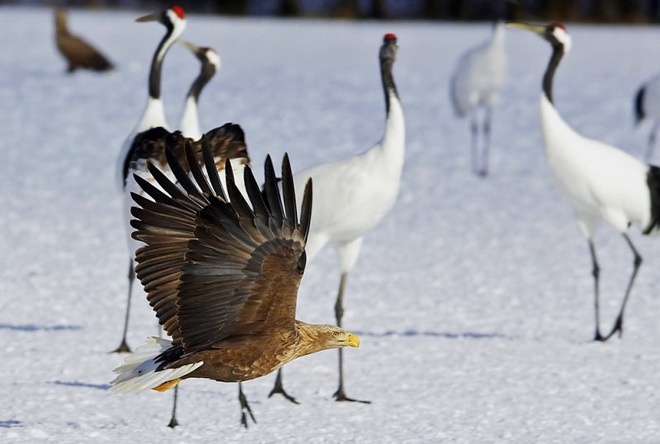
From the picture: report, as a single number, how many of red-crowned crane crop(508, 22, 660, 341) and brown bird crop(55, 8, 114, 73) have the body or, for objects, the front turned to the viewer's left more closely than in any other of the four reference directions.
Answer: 2

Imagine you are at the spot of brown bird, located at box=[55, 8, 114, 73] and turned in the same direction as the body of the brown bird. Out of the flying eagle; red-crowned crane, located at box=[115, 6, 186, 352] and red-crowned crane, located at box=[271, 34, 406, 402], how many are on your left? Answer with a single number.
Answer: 3

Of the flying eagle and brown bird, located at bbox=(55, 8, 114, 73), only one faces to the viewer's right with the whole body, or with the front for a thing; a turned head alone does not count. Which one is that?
the flying eagle

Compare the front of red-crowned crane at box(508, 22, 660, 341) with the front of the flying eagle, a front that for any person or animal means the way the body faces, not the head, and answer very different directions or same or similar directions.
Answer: very different directions

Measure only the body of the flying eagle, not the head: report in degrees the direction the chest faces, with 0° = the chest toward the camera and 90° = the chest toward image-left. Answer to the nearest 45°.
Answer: approximately 270°

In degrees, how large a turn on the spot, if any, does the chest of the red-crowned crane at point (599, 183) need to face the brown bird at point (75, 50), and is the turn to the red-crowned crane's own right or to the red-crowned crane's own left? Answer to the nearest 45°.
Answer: approximately 45° to the red-crowned crane's own right

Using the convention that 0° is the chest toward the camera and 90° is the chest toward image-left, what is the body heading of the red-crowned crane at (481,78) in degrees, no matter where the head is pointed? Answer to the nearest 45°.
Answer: approximately 315°

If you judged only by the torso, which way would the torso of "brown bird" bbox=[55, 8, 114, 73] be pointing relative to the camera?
to the viewer's left

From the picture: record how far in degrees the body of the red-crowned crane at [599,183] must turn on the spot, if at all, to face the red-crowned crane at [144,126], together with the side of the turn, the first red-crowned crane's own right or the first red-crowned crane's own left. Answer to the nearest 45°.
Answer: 0° — it already faces it

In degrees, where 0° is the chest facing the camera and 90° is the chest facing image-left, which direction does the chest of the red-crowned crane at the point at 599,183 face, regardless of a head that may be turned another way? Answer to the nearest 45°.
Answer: approximately 90°

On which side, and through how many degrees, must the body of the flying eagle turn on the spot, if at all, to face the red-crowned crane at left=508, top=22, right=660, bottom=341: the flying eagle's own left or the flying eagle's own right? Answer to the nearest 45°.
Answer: approximately 45° to the flying eagle's own left
